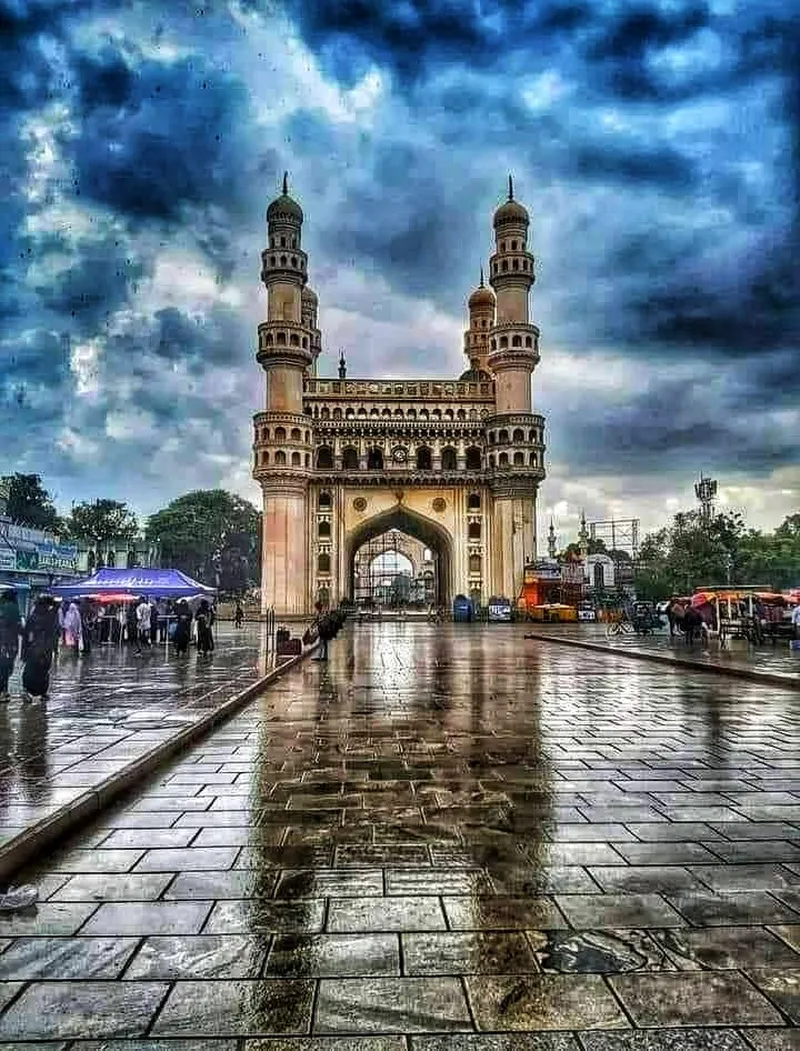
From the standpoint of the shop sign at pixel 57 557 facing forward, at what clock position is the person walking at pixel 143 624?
The person walking is roughly at 1 o'clock from the shop sign.

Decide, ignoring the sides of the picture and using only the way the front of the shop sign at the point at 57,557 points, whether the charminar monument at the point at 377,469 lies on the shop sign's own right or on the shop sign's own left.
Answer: on the shop sign's own left

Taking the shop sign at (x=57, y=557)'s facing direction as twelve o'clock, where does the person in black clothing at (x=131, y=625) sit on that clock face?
The person in black clothing is roughly at 1 o'clock from the shop sign.

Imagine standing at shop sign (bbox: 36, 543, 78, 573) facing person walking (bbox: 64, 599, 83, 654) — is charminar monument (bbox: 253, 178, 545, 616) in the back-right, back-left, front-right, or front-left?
back-left

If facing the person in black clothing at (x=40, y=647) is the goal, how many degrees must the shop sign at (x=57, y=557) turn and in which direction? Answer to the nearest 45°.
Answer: approximately 45° to its right

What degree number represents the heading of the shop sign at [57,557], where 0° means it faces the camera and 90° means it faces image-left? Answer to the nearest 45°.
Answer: approximately 315°

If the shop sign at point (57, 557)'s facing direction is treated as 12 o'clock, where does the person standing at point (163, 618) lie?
The person standing is roughly at 1 o'clock from the shop sign.

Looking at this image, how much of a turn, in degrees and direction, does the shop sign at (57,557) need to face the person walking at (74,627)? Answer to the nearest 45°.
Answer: approximately 45° to its right
